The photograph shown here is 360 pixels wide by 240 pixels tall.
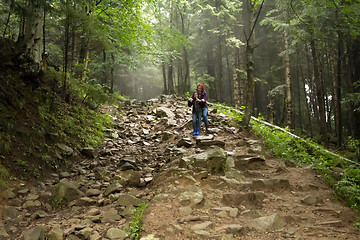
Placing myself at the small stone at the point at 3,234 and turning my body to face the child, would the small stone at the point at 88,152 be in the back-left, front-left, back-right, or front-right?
front-left

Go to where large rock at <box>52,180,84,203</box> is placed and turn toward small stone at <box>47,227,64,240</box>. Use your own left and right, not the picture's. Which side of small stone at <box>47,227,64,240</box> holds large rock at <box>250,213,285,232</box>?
left

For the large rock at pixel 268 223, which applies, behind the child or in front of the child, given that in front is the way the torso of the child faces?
in front

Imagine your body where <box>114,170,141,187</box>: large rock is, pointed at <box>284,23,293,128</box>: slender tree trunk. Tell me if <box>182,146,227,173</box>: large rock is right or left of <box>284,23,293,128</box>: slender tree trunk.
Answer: right

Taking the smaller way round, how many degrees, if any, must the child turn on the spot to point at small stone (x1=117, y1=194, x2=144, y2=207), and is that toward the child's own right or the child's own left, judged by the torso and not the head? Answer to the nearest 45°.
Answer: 0° — they already face it

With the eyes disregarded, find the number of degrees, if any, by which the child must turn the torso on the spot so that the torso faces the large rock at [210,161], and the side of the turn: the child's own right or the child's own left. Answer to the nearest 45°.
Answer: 0° — they already face it

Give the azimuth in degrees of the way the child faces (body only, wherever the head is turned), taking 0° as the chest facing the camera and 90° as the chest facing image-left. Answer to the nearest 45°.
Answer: approximately 0°

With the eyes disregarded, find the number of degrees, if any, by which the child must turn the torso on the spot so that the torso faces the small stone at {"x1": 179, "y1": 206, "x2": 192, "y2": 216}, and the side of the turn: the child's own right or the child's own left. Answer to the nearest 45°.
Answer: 0° — they already face it

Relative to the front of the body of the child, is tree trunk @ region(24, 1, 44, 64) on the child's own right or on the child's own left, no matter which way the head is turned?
on the child's own right

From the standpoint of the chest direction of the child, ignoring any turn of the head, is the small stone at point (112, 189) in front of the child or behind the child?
in front
